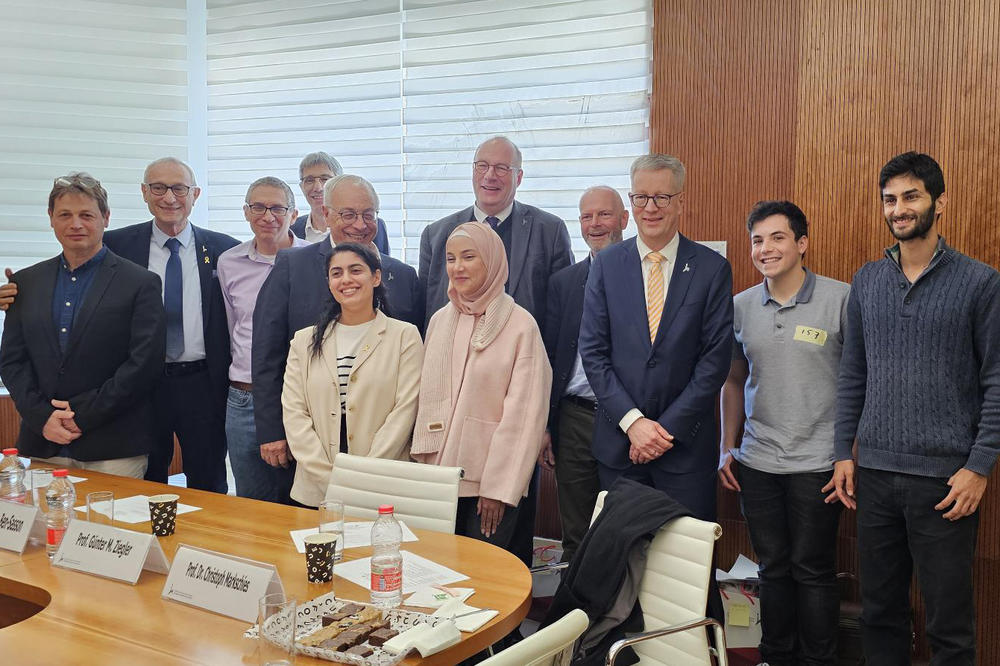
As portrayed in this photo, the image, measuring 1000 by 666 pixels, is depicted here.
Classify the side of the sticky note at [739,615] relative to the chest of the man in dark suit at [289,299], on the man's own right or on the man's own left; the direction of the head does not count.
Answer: on the man's own left

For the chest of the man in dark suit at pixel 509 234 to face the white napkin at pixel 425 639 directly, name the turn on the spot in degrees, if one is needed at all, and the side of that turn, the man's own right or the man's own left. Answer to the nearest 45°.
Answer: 0° — they already face it

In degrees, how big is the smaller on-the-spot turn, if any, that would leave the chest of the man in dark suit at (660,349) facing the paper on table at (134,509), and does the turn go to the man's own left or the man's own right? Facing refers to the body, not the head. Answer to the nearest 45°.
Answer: approximately 45° to the man's own right

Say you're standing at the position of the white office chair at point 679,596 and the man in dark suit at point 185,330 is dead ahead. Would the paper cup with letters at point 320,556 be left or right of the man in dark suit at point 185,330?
left

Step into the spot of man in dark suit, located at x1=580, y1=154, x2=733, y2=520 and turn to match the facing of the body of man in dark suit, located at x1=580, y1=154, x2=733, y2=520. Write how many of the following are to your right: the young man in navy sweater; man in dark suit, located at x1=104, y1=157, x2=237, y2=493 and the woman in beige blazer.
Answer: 2

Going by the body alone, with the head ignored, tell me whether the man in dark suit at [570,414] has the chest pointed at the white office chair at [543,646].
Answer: yes

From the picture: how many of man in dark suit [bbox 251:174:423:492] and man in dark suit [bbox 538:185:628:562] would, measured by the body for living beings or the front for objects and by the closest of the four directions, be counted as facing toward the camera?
2

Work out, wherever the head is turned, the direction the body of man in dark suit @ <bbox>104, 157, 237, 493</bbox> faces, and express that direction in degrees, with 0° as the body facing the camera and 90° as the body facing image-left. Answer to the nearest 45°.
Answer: approximately 0°

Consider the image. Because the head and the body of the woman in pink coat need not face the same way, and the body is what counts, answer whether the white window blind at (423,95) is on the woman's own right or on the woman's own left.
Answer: on the woman's own right
